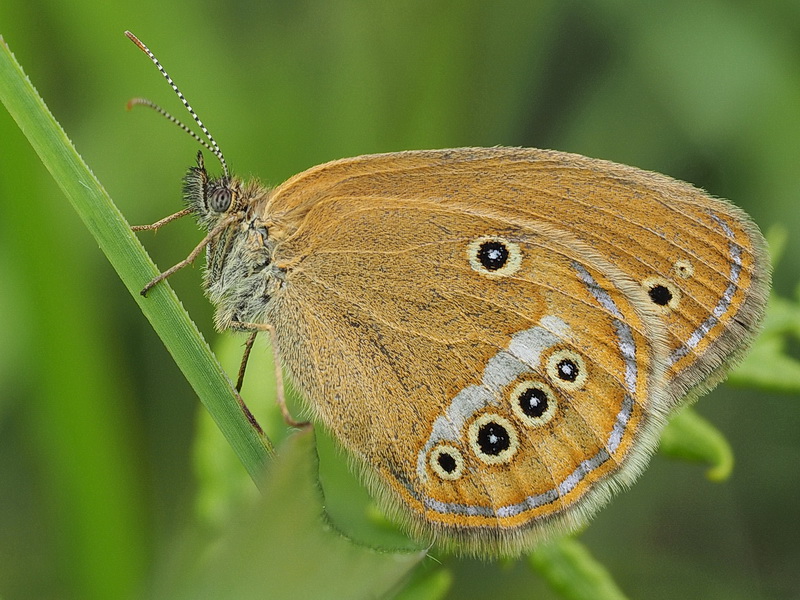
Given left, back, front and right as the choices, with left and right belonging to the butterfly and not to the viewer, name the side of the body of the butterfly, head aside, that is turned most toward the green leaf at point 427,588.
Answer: left

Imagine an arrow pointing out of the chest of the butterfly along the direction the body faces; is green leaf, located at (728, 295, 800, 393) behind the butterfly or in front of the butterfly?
behind

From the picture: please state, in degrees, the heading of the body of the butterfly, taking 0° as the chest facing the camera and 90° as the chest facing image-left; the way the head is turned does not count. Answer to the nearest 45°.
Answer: approximately 90°
